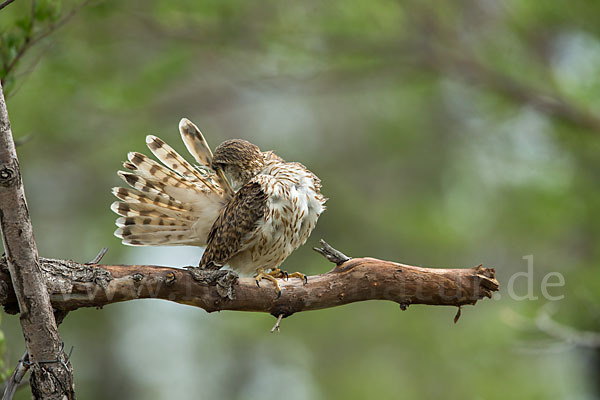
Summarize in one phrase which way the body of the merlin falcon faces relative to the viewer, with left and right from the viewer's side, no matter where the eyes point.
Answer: facing the viewer and to the right of the viewer

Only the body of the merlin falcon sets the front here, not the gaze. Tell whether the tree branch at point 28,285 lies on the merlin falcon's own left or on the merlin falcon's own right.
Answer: on the merlin falcon's own right
